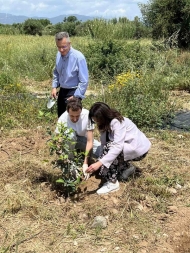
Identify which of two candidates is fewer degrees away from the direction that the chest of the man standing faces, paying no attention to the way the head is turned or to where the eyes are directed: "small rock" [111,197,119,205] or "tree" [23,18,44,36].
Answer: the small rock

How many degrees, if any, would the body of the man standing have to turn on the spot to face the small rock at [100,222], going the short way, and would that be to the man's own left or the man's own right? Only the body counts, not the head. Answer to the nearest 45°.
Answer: approximately 45° to the man's own left

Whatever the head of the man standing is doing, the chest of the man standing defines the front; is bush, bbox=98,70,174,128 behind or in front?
behind

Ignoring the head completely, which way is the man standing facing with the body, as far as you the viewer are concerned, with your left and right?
facing the viewer and to the left of the viewer

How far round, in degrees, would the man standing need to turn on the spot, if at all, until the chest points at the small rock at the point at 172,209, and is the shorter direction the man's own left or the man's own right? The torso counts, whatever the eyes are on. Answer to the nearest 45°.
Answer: approximately 90° to the man's own left

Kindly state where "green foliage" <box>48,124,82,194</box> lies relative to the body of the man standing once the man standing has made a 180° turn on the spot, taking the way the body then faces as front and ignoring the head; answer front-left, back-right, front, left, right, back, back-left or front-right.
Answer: back-right

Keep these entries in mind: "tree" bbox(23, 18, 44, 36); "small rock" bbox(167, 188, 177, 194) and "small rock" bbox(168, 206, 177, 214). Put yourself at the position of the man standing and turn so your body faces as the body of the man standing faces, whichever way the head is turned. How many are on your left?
2

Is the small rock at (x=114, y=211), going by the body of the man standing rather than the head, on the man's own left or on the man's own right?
on the man's own left

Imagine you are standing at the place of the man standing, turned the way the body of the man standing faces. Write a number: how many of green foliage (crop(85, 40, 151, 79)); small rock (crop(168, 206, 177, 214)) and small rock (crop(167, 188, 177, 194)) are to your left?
2

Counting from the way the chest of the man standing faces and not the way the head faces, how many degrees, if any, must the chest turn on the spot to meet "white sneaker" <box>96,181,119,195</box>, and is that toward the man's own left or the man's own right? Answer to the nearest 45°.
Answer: approximately 45° to the man's own left

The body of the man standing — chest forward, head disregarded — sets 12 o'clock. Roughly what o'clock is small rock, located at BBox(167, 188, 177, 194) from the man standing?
The small rock is roughly at 9 o'clock from the man standing.

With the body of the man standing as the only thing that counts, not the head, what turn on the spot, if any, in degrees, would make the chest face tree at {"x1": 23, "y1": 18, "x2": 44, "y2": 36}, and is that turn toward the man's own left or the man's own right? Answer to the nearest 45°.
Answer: approximately 135° to the man's own right
